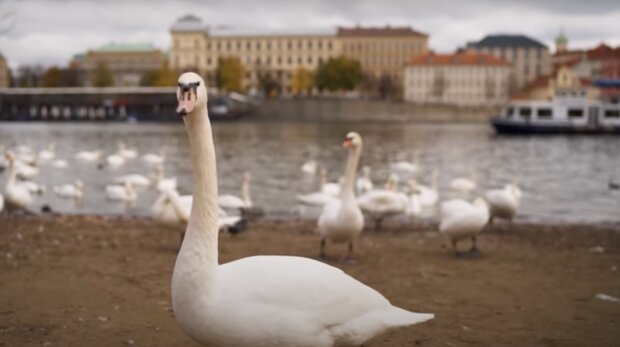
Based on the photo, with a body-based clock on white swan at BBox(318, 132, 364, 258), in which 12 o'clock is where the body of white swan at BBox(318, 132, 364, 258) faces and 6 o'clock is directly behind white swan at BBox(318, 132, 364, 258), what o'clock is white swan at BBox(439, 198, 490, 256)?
white swan at BBox(439, 198, 490, 256) is roughly at 8 o'clock from white swan at BBox(318, 132, 364, 258).

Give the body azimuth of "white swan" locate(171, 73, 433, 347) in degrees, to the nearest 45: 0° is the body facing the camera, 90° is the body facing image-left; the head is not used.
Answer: approximately 90°

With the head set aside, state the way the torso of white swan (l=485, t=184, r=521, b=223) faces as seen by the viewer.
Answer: to the viewer's right

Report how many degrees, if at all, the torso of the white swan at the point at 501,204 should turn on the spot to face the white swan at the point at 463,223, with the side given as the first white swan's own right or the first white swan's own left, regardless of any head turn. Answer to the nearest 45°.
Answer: approximately 90° to the first white swan's own right

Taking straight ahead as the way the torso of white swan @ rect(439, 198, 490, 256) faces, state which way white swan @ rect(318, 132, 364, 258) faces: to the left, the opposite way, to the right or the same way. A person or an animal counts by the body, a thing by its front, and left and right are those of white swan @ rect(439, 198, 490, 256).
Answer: to the right

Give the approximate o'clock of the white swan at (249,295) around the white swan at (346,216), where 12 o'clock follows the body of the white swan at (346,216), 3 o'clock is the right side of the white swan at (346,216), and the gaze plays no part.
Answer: the white swan at (249,295) is roughly at 12 o'clock from the white swan at (346,216).

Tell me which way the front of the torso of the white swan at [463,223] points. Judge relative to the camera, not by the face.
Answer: to the viewer's right

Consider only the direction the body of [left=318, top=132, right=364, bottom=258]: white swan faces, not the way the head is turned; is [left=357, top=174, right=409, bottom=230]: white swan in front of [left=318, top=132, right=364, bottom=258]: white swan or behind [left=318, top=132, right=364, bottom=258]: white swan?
behind

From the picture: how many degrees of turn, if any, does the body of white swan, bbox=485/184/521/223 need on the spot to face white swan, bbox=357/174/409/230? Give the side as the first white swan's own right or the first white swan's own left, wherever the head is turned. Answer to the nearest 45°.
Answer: approximately 180°
